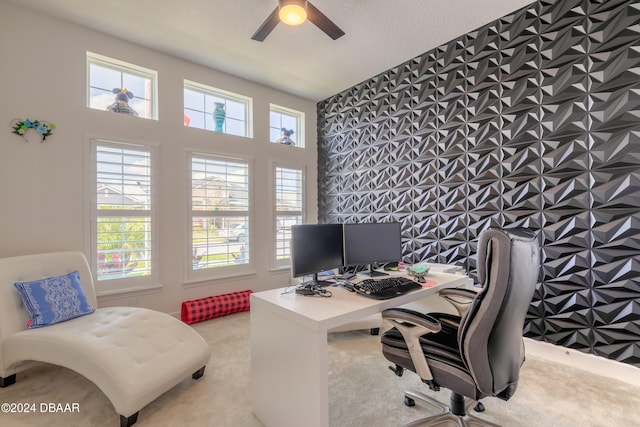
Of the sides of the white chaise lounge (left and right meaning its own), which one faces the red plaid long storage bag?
left

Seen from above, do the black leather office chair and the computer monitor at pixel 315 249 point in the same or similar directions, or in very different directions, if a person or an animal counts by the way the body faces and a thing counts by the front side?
very different directions

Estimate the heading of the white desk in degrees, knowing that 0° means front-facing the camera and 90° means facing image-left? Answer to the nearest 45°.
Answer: approximately 315°

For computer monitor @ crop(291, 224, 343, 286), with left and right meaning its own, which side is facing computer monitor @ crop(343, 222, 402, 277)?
left

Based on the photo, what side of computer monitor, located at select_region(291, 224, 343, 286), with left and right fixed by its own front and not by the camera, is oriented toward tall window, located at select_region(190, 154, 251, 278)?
back

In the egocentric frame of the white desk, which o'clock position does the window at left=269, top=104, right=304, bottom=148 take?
The window is roughly at 7 o'clock from the white desk.

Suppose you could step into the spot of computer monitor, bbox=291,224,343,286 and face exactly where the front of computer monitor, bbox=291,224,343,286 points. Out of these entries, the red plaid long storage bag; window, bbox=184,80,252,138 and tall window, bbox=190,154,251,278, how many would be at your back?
3

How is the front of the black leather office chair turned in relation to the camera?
facing away from the viewer and to the left of the viewer

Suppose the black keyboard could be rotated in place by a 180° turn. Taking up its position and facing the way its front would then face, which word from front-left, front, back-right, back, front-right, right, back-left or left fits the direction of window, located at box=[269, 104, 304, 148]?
front

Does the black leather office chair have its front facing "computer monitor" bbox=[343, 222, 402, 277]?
yes

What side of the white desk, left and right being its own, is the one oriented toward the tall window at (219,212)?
back

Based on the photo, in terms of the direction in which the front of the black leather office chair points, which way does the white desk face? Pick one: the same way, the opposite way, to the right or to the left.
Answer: the opposite way
